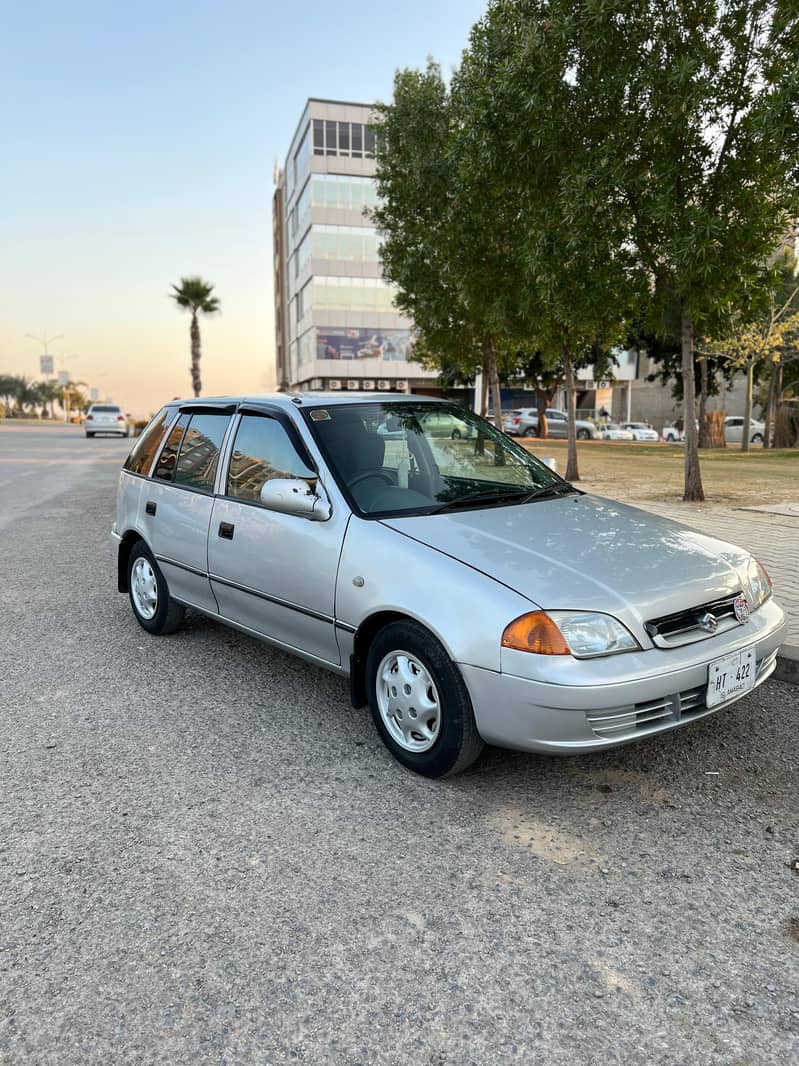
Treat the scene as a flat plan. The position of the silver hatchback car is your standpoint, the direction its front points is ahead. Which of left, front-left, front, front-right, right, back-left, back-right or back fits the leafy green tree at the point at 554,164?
back-left

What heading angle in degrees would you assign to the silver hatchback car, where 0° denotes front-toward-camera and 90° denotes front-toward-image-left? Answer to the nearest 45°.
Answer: approximately 315°

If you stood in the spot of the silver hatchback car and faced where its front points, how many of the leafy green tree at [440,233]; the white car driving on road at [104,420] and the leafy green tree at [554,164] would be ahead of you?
0

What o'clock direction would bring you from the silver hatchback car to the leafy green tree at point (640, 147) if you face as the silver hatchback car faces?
The leafy green tree is roughly at 8 o'clock from the silver hatchback car.

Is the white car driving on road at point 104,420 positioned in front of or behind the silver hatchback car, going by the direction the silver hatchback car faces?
behind

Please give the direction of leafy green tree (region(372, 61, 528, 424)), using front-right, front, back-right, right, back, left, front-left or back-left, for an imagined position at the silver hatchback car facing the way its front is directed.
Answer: back-left

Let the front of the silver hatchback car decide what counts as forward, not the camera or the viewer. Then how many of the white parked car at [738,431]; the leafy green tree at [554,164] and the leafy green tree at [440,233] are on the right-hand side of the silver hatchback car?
0

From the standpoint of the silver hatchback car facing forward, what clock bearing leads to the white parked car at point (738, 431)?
The white parked car is roughly at 8 o'clock from the silver hatchback car.
